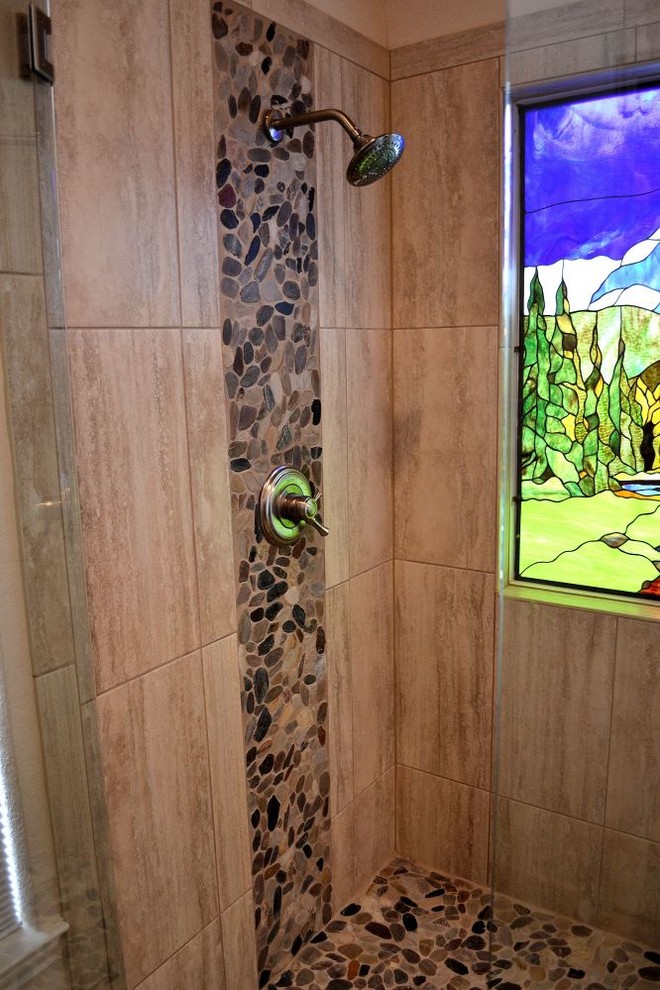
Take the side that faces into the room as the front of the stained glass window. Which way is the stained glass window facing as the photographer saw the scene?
facing the viewer and to the left of the viewer
